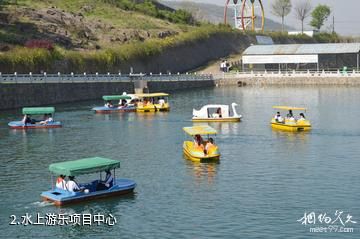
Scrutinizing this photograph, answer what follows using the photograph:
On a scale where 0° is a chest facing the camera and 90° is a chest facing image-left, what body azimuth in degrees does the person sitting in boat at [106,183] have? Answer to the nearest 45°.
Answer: approximately 90°

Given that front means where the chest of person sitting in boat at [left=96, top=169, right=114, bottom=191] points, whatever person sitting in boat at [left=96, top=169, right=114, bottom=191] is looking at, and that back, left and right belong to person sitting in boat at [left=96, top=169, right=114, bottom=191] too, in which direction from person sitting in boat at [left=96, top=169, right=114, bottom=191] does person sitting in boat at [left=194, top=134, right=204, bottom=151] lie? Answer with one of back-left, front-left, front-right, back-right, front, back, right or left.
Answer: back-right
